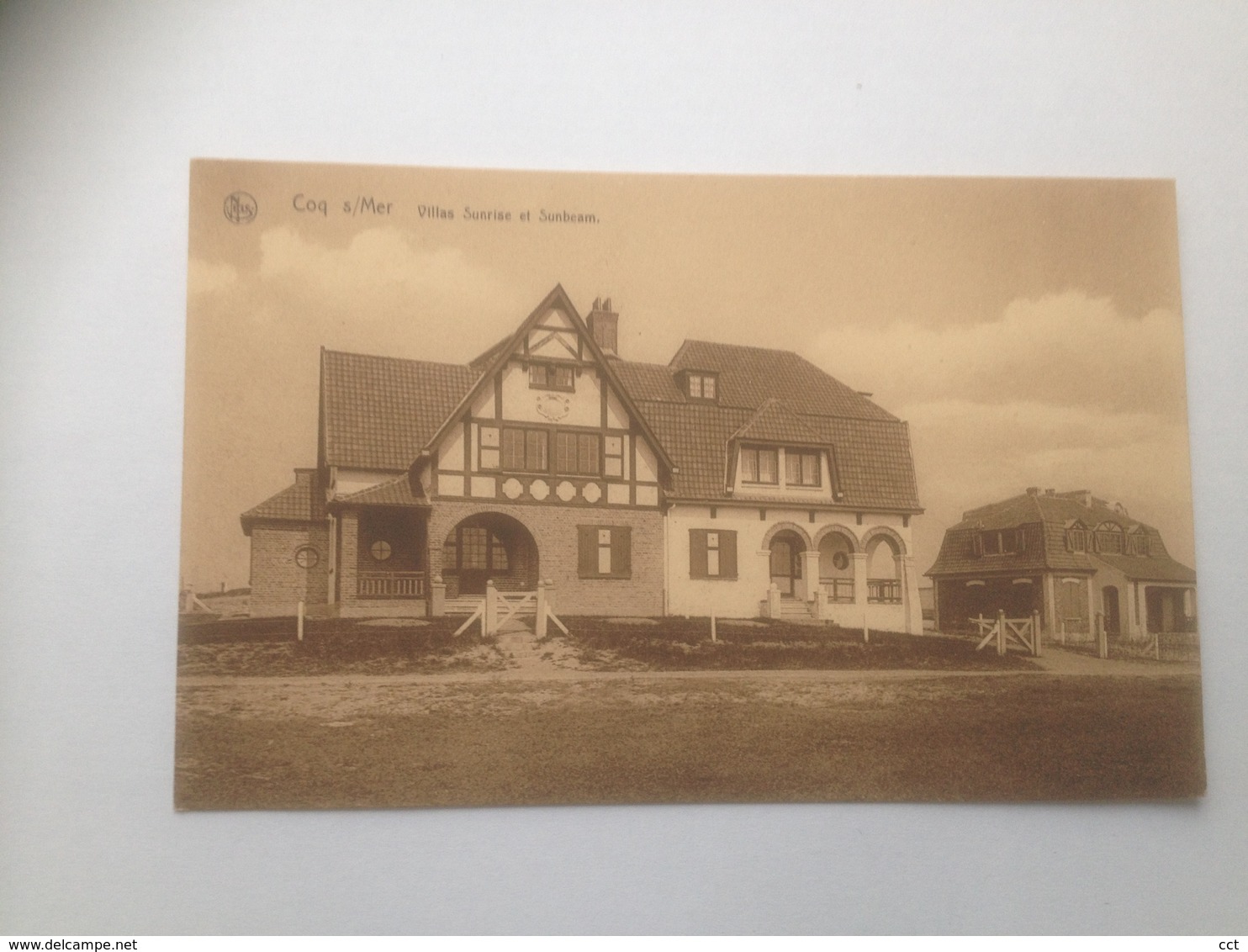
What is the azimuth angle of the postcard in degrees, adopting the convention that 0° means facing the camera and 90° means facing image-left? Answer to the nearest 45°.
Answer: approximately 0°
